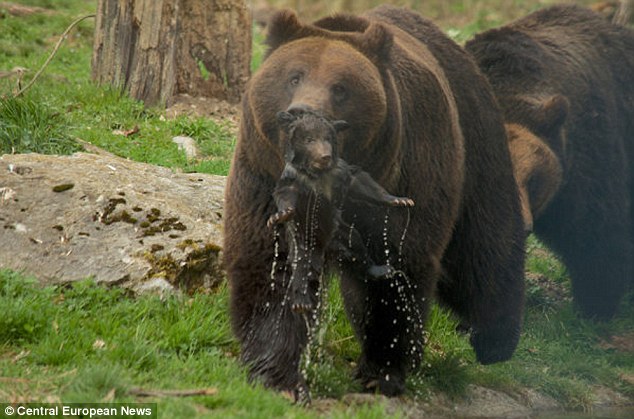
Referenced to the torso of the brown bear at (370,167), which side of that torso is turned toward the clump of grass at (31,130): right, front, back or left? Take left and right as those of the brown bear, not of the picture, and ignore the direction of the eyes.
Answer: right

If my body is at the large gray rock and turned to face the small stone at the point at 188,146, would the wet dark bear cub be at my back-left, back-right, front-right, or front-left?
back-right

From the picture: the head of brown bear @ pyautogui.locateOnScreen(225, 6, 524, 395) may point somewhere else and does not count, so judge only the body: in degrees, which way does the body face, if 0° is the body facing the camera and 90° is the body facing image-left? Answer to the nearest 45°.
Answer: approximately 45°

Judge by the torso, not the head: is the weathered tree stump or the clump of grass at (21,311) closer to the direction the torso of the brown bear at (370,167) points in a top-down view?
the clump of grass

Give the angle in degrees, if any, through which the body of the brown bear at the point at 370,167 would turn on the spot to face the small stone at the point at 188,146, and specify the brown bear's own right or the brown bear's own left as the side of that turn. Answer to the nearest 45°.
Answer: approximately 90° to the brown bear's own right

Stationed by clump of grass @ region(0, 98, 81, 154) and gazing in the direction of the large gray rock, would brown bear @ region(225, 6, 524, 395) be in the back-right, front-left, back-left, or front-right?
front-left
